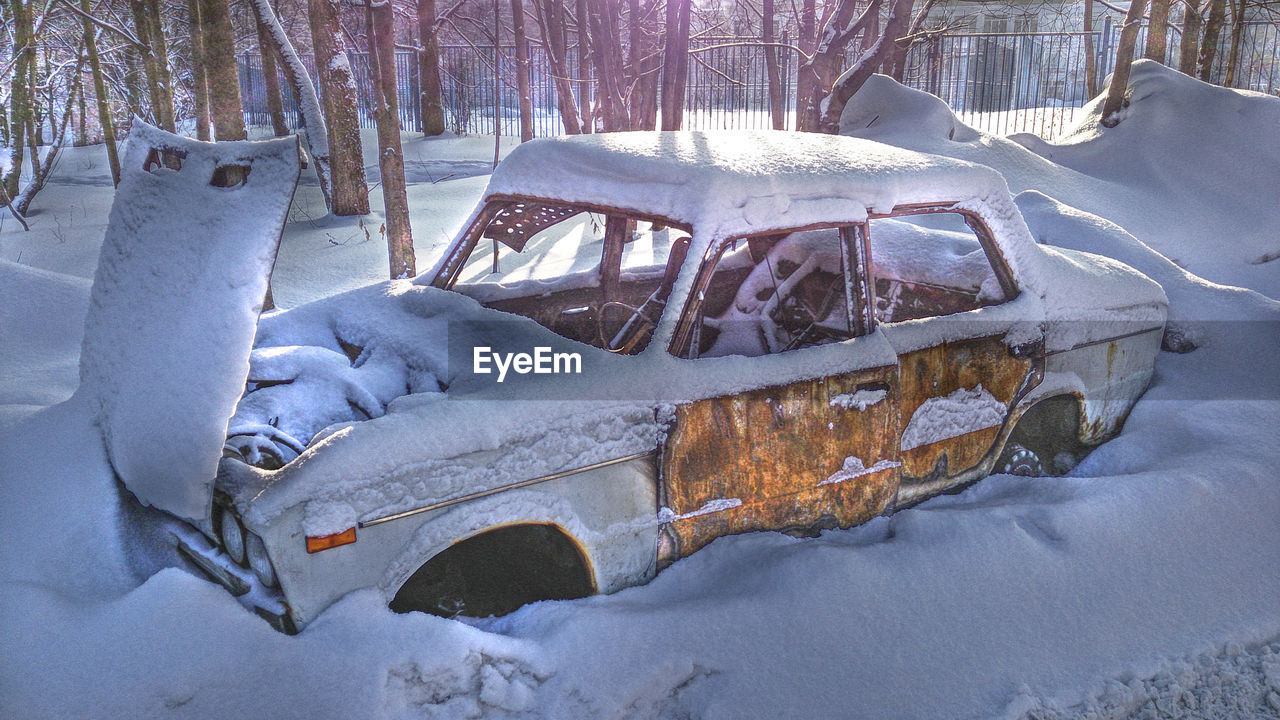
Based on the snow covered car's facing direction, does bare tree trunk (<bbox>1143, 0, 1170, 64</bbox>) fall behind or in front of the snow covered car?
behind

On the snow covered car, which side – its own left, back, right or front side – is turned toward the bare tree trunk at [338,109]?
right

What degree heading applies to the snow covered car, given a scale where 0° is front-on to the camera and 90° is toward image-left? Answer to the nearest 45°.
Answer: approximately 45°

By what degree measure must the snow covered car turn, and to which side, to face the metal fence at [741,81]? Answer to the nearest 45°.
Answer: approximately 135° to its right

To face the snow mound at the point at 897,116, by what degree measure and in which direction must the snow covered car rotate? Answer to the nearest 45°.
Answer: approximately 135° to its right

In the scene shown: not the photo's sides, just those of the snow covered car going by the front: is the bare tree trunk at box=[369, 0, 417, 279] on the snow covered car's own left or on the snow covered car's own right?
on the snow covered car's own right

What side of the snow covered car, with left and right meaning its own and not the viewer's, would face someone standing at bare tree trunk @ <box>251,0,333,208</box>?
right

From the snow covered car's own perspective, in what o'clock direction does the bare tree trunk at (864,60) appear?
The bare tree trunk is roughly at 5 o'clock from the snow covered car.
